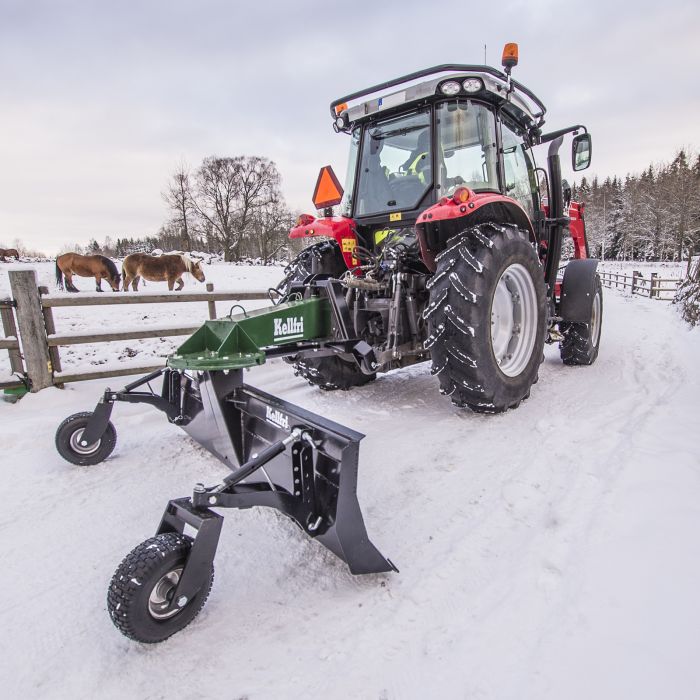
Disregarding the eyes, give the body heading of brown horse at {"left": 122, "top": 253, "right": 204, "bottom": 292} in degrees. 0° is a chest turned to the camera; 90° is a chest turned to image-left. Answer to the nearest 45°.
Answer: approximately 270°

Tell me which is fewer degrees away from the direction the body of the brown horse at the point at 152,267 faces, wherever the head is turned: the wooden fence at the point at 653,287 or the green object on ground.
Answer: the wooden fence

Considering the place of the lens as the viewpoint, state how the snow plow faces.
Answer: facing away from the viewer and to the right of the viewer

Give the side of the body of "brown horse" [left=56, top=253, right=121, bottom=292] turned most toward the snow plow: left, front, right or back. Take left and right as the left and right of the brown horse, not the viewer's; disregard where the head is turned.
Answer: right

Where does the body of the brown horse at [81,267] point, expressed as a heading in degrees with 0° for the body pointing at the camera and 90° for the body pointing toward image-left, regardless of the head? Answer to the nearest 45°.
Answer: approximately 270°

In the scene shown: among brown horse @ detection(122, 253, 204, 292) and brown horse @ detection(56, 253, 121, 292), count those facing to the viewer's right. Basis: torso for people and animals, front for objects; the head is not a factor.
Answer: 2

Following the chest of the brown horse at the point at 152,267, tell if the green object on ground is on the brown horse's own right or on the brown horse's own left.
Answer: on the brown horse's own right

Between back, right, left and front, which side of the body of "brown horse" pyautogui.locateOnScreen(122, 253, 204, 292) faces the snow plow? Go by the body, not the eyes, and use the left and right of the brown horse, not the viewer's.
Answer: right

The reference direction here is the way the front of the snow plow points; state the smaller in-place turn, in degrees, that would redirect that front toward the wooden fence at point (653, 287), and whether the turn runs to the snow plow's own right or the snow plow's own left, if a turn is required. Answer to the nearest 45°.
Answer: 0° — it already faces it

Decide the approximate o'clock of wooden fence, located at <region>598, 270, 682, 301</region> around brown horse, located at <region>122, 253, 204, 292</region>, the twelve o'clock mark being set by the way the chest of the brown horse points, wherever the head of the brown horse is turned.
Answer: The wooden fence is roughly at 12 o'clock from the brown horse.

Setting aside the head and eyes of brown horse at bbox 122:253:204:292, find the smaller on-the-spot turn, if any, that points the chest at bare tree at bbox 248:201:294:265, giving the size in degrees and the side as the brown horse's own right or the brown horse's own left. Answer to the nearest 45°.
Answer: approximately 90° to the brown horse's own left
